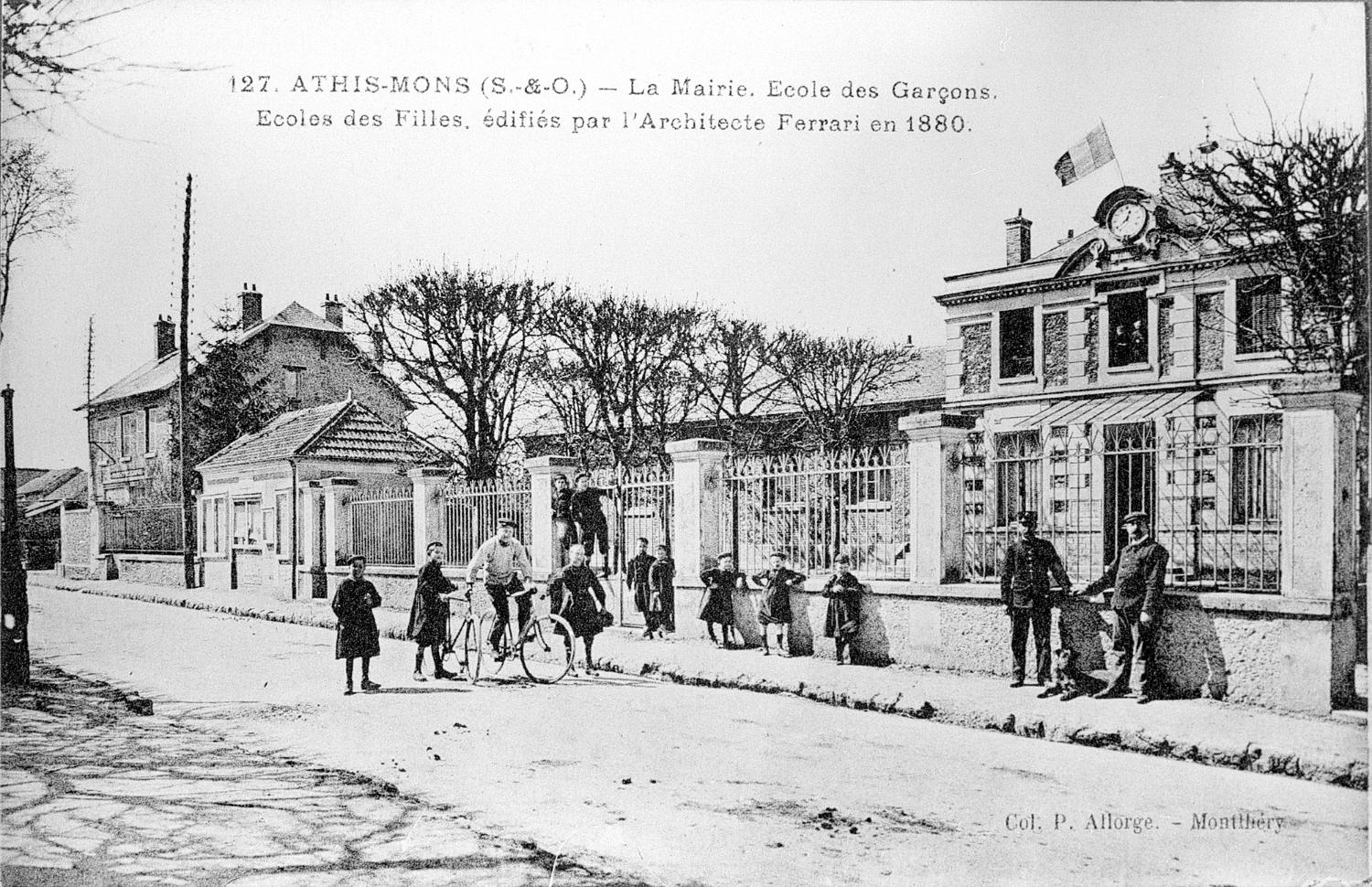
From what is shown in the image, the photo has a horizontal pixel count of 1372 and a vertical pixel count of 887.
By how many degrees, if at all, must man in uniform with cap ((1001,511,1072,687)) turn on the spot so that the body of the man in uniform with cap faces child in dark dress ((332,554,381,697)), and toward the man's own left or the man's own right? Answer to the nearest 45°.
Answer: approximately 90° to the man's own right

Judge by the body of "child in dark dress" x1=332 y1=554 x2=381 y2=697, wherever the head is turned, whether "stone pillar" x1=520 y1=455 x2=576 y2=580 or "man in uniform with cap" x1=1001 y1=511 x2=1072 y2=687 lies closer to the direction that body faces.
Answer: the man in uniform with cap

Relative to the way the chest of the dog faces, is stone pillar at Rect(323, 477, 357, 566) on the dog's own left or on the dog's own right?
on the dog's own right

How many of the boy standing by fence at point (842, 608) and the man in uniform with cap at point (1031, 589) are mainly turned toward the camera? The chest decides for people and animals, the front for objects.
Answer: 2

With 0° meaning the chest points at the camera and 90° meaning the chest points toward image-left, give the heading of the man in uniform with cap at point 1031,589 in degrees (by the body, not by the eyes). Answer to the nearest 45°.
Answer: approximately 0°
